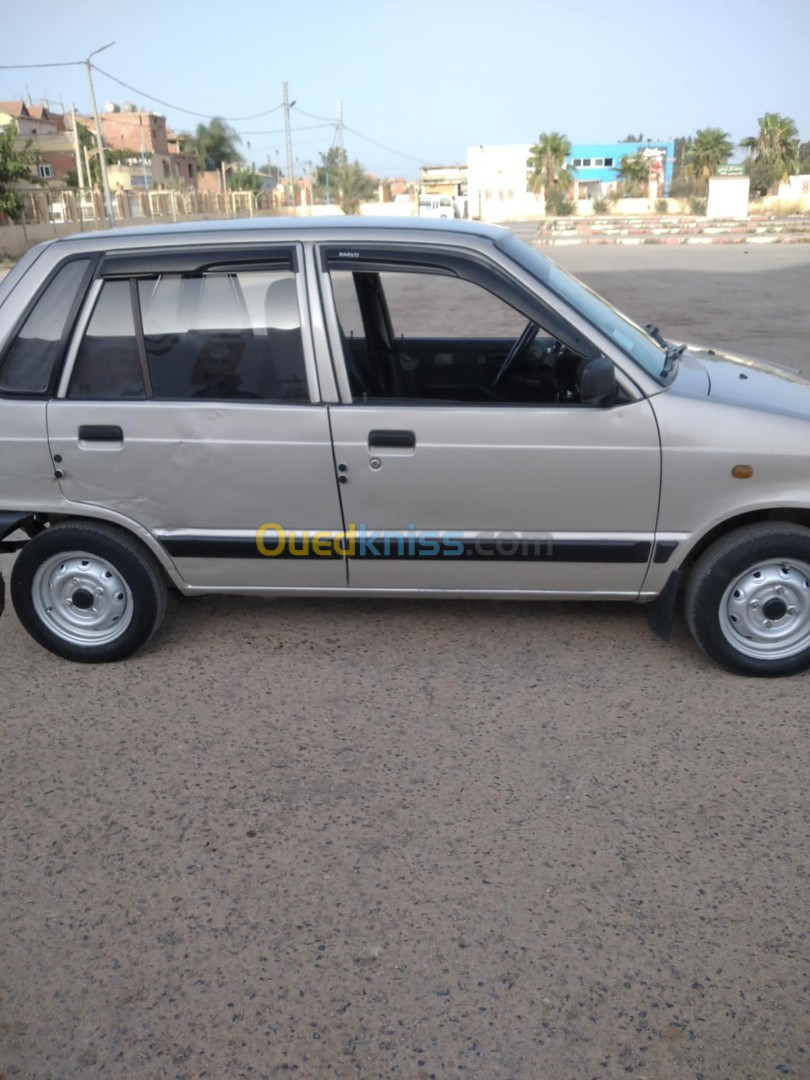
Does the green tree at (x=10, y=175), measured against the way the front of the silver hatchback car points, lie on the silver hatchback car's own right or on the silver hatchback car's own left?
on the silver hatchback car's own left

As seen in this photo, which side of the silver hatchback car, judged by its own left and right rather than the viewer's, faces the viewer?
right
